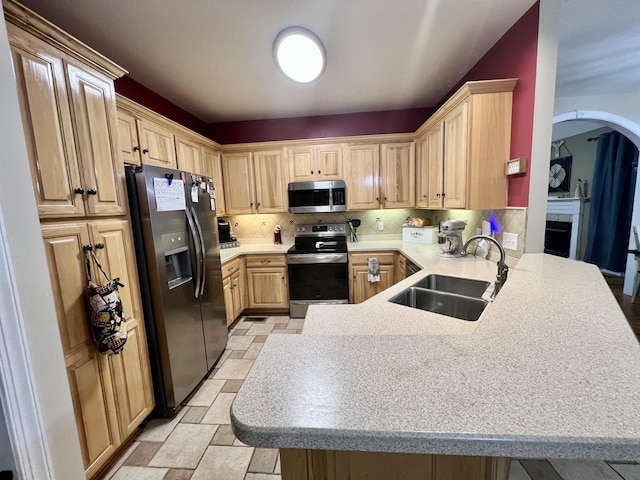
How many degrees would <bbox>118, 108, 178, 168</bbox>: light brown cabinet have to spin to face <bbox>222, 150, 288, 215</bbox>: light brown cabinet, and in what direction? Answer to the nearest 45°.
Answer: approximately 90° to its left

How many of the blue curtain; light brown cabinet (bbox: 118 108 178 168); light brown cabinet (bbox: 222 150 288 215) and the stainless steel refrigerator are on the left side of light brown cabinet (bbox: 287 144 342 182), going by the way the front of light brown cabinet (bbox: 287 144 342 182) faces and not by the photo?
1

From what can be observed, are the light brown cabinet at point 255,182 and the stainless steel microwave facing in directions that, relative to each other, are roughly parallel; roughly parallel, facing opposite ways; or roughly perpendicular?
roughly parallel

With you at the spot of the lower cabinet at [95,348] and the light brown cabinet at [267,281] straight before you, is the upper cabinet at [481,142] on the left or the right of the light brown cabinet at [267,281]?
right

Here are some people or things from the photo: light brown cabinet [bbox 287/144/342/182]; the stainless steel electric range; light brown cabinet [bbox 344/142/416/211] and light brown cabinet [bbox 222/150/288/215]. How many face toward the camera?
4

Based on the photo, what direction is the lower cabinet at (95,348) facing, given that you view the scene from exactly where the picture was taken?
facing the viewer and to the right of the viewer

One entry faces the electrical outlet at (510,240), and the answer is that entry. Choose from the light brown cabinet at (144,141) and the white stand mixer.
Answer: the light brown cabinet

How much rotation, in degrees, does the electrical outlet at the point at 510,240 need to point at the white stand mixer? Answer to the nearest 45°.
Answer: approximately 90° to its right

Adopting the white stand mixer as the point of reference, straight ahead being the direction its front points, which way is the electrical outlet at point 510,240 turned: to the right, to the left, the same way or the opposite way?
the same way

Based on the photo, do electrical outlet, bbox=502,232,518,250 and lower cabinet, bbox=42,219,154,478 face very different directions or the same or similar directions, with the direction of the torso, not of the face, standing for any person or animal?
very different directions

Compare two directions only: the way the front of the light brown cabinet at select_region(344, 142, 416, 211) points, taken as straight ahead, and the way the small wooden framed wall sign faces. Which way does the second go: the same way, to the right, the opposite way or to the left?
to the right

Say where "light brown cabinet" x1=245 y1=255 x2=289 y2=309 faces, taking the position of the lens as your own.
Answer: facing the viewer

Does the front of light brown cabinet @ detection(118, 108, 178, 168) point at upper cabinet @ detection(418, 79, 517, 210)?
yes

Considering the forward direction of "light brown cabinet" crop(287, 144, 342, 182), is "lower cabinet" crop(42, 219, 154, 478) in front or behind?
in front

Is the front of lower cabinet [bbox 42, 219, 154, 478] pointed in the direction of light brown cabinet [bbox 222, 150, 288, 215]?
no

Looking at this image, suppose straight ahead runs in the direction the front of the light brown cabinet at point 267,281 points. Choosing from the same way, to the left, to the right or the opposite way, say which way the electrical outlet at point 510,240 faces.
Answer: to the right

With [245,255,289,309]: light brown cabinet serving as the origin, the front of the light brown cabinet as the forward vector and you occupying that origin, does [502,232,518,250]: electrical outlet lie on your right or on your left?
on your left

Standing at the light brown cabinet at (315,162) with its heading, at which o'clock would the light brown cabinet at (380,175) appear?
the light brown cabinet at (380,175) is roughly at 9 o'clock from the light brown cabinet at (315,162).

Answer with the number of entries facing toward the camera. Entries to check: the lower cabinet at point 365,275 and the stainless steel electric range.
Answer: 2

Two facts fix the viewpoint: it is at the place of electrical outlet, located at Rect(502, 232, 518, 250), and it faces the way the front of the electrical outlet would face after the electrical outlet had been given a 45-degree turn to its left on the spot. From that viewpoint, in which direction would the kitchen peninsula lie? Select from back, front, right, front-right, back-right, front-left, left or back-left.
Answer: front

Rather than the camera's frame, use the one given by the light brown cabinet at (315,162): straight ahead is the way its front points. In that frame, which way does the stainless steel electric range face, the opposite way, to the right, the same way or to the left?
the same way

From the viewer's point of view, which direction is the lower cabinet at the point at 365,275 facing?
toward the camera
